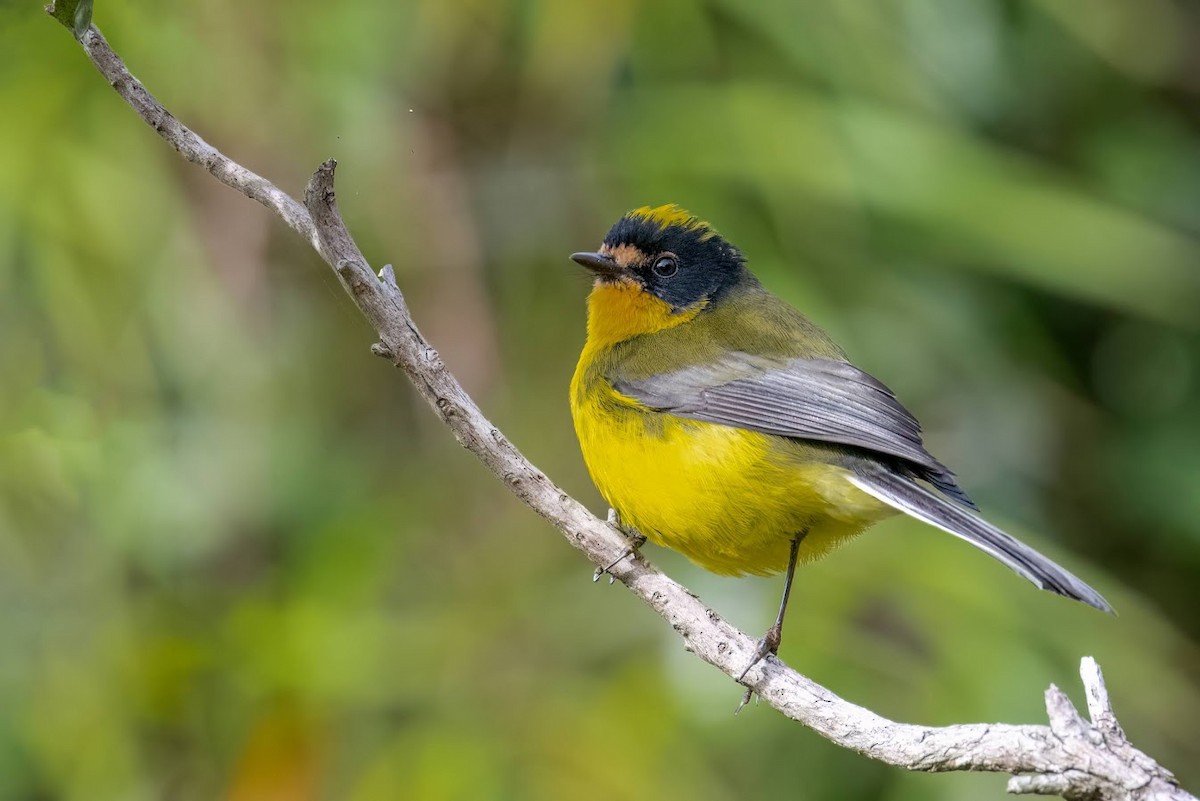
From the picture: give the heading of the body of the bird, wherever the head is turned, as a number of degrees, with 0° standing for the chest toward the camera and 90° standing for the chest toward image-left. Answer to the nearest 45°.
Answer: approximately 90°
